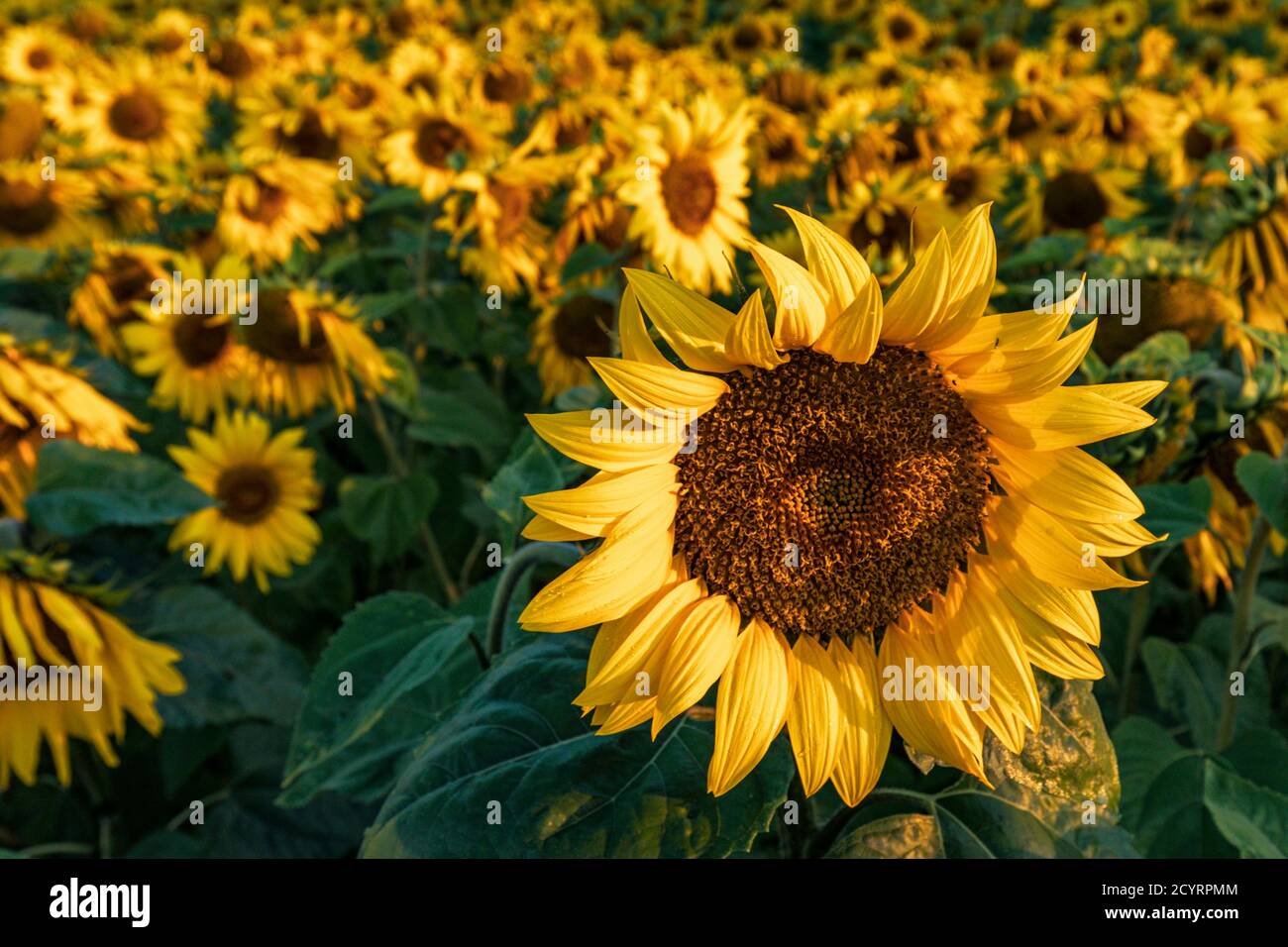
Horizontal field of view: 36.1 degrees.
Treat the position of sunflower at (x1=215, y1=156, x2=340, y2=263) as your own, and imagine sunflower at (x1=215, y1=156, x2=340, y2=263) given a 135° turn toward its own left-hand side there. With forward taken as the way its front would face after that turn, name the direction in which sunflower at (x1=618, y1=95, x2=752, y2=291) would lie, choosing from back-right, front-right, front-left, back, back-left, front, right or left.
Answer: front-right

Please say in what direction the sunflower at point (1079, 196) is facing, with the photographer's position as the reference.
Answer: facing the viewer

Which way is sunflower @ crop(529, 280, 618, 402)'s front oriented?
toward the camera

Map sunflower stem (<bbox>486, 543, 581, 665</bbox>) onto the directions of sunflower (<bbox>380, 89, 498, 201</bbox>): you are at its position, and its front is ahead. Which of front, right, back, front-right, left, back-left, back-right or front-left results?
front

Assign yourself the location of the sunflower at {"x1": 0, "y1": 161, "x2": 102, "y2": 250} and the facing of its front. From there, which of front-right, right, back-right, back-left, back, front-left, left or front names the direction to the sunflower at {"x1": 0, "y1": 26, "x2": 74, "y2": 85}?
back

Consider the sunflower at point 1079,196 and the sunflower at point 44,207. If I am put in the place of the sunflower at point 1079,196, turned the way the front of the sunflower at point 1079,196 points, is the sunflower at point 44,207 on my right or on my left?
on my right

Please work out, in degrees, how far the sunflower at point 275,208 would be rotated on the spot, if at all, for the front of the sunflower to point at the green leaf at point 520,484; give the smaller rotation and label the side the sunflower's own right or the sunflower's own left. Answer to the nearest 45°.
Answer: approximately 45° to the sunflower's own left

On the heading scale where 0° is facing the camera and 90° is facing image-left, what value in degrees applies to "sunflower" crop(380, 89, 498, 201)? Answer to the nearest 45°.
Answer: approximately 0°

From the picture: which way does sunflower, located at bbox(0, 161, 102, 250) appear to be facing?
toward the camera
